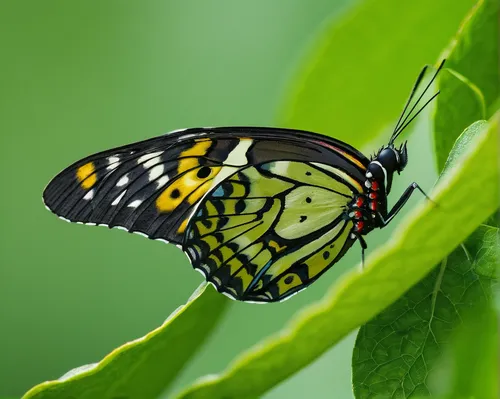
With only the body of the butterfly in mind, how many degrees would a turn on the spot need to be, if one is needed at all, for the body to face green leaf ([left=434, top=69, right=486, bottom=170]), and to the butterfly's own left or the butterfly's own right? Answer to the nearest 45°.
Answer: approximately 45° to the butterfly's own right

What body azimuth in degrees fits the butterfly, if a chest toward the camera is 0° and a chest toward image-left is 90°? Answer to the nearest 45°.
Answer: approximately 270°
